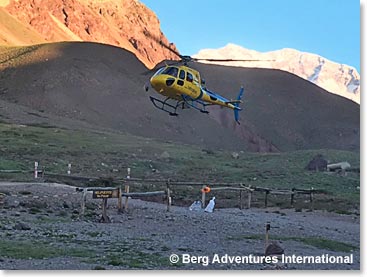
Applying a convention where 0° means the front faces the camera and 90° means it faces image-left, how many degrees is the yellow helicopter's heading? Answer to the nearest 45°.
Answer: approximately 45°
